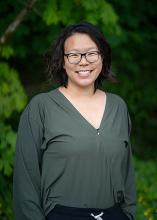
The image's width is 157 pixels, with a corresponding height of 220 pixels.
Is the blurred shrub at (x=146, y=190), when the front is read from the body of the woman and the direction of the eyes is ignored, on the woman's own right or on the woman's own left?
on the woman's own left

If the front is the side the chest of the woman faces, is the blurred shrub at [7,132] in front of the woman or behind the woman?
behind

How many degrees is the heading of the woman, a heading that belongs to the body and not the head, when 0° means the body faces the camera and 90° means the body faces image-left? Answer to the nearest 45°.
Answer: approximately 315°

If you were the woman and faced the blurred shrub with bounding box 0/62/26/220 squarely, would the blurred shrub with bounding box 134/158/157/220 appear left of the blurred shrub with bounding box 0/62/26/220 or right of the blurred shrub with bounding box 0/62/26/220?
right

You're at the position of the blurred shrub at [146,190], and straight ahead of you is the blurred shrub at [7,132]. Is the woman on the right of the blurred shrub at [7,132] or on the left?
left
